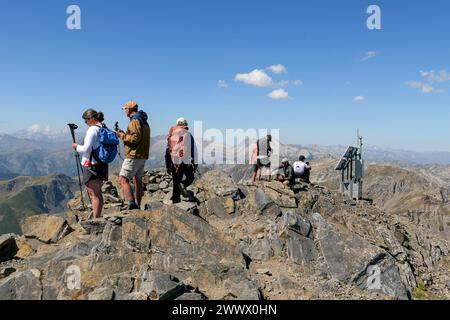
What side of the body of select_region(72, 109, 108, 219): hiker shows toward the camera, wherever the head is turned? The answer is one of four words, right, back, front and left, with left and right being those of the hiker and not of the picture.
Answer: left

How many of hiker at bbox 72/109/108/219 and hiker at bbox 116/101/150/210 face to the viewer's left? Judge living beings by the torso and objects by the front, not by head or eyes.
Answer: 2

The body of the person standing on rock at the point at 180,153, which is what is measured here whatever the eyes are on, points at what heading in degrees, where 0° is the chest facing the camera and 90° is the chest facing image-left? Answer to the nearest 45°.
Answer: approximately 180°

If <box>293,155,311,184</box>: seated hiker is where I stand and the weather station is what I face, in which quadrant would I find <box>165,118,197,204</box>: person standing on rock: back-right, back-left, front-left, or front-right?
back-right

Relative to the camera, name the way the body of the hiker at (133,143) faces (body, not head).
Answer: to the viewer's left

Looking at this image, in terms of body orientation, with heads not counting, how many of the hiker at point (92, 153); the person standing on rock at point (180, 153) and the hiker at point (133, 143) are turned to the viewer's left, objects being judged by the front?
2

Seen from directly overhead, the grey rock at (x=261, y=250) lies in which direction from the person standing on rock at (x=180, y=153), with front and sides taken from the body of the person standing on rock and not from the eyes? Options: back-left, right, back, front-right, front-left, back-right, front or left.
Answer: back-right

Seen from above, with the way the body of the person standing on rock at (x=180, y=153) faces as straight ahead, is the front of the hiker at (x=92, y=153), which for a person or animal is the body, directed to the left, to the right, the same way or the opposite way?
to the left

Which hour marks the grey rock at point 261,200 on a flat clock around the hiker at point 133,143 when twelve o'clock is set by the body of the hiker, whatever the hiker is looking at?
The grey rock is roughly at 5 o'clock from the hiker.

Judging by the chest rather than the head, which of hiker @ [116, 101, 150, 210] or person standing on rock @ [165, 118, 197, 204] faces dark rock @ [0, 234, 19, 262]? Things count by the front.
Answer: the hiker

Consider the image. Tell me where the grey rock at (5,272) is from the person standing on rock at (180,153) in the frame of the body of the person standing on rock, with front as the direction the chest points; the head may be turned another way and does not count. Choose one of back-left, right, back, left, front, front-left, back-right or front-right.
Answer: back-left

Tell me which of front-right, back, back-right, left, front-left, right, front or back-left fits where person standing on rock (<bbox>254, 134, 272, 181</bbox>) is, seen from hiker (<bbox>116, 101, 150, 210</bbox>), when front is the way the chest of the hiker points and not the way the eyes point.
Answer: back-right
